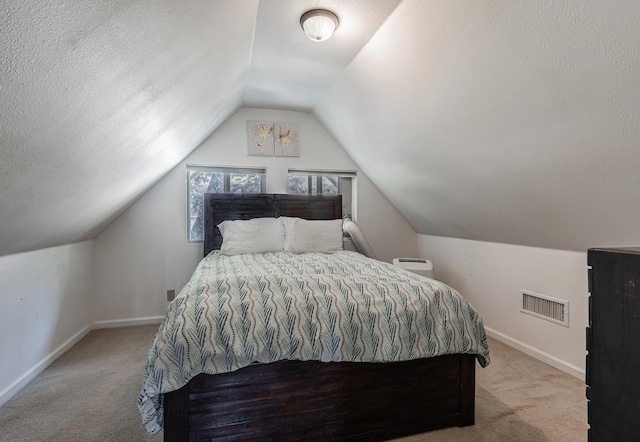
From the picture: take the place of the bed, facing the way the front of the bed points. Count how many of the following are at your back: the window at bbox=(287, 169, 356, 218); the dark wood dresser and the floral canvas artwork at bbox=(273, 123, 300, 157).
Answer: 2

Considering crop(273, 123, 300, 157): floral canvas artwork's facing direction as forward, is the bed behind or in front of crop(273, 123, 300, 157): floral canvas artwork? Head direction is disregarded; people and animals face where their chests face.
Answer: in front

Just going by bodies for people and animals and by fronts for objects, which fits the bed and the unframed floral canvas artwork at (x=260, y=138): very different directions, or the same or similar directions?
same or similar directions

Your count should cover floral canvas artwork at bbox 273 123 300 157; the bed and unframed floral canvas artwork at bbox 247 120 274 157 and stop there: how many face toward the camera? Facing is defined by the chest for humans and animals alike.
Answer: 3

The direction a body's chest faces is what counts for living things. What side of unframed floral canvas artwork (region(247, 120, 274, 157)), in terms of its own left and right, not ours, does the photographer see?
front

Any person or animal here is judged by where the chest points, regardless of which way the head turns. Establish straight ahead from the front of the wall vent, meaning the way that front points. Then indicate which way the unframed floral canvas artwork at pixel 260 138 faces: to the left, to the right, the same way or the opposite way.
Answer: to the left

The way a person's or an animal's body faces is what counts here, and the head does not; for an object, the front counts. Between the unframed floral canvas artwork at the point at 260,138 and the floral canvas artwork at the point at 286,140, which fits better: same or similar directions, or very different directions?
same or similar directions

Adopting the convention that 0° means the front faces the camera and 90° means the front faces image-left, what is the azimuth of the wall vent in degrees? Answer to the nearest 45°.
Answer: approximately 45°

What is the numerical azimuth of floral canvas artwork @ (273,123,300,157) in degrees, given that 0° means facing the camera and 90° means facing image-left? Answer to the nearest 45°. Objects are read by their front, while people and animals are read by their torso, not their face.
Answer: approximately 0°

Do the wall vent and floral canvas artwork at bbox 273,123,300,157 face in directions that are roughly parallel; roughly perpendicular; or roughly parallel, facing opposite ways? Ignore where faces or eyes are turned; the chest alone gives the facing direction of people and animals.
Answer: roughly perpendicular
